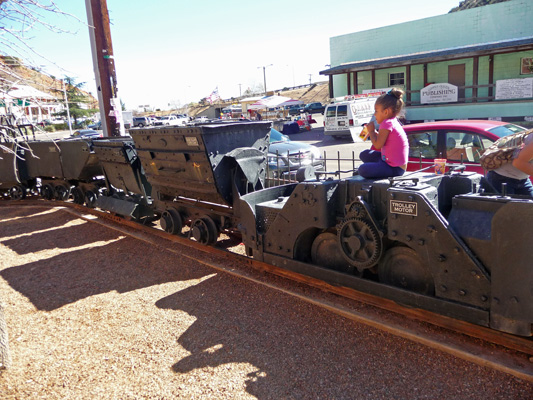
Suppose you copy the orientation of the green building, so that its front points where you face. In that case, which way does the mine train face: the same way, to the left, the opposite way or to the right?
to the left

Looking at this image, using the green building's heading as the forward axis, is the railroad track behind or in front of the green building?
in front

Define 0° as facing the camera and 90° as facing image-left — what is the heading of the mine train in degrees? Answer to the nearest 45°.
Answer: approximately 315°

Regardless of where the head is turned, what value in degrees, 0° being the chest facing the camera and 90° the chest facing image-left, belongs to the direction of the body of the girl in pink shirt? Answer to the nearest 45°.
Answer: approximately 90°

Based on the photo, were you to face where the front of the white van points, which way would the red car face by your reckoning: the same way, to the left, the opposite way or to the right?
to the right

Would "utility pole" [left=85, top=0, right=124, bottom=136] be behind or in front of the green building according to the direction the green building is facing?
in front

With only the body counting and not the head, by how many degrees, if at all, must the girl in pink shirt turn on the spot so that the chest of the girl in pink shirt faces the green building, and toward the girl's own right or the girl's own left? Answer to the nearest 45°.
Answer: approximately 90° to the girl's own right

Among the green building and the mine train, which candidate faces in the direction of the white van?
the green building

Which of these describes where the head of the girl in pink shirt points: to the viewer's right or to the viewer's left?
to the viewer's left
